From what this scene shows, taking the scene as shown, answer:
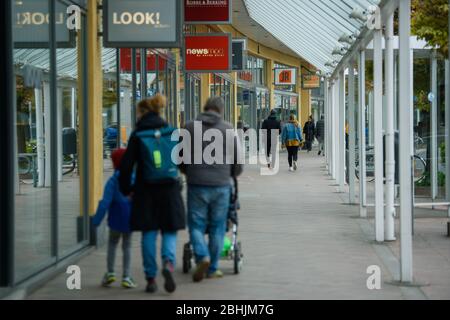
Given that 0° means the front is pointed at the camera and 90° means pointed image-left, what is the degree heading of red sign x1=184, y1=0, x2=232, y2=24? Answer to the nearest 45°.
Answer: approximately 0°

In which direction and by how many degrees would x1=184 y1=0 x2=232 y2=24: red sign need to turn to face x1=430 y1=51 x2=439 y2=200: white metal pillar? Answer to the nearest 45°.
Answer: approximately 90° to its left

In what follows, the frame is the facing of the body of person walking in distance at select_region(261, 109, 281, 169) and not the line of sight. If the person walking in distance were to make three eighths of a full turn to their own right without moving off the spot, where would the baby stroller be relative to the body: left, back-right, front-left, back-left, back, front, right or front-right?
front-right

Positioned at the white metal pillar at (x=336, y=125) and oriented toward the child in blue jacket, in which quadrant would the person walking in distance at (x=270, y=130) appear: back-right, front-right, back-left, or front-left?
back-right

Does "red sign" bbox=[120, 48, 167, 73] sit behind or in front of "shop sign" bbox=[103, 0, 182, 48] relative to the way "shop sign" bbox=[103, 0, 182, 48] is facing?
behind

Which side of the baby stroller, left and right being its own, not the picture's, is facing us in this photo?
back

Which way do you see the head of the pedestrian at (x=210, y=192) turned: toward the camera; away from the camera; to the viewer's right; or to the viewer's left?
away from the camera

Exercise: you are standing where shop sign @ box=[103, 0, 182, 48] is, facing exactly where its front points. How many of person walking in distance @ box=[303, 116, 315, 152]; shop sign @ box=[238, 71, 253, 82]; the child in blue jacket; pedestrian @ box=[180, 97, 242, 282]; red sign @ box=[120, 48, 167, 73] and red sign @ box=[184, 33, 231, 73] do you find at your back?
4

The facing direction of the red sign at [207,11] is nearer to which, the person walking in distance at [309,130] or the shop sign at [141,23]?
the shop sign

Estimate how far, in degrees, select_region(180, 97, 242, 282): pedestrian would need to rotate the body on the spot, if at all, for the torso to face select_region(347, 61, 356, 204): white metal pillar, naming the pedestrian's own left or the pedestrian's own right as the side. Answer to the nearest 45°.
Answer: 0° — they already face it

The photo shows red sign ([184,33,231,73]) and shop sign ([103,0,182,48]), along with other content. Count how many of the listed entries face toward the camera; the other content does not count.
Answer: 2

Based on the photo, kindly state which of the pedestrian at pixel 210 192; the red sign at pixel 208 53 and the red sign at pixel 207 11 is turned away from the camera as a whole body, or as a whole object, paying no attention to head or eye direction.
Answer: the pedestrian

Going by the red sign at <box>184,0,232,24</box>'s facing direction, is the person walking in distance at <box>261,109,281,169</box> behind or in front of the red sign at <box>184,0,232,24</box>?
behind
